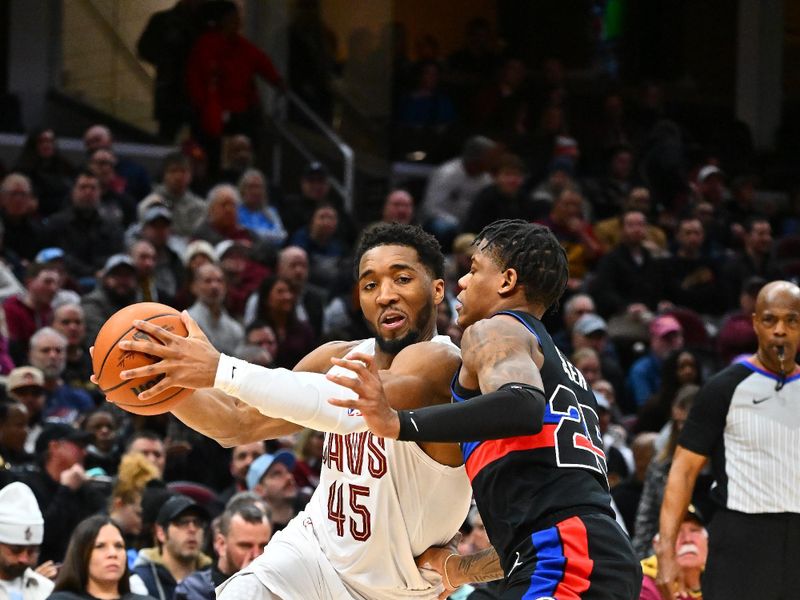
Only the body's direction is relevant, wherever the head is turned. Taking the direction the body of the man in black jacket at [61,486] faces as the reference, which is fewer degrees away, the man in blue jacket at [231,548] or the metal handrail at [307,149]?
the man in blue jacket

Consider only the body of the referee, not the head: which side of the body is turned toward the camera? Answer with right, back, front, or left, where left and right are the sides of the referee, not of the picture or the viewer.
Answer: front

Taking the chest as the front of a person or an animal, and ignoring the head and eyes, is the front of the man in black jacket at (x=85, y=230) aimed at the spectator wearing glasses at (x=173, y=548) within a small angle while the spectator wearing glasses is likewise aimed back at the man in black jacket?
no

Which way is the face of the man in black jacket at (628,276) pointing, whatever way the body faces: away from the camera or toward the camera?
toward the camera

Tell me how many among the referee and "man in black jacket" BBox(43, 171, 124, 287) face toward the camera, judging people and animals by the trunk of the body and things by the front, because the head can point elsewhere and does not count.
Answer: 2

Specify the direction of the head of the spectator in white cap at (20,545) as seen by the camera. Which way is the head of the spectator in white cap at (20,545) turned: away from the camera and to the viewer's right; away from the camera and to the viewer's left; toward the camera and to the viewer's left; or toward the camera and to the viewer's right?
toward the camera and to the viewer's right

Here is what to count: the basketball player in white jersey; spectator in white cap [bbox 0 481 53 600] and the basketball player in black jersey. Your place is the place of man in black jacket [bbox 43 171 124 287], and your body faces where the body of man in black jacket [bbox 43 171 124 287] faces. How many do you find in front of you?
3

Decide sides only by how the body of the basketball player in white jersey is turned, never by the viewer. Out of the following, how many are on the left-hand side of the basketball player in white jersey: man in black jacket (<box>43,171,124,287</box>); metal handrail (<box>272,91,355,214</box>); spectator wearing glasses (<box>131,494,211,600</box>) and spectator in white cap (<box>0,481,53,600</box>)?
0

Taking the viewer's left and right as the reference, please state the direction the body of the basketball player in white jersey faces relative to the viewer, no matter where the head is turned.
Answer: facing the viewer and to the left of the viewer

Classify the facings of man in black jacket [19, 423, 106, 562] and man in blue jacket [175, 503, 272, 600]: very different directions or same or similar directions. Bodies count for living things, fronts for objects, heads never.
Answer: same or similar directions

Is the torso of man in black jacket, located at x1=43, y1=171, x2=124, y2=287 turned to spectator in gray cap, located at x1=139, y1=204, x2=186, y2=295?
no

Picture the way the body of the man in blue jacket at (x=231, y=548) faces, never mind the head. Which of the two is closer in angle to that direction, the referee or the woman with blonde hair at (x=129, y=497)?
the referee

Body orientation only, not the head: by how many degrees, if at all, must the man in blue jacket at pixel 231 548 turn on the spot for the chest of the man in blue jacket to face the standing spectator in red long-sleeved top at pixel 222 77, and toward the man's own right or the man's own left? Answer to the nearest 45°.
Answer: approximately 135° to the man's own left

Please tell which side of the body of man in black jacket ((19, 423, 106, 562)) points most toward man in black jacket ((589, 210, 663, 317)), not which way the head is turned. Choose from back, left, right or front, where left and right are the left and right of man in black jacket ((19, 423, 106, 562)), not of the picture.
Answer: left

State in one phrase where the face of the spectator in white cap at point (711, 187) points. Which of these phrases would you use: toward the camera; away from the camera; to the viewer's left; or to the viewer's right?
toward the camera

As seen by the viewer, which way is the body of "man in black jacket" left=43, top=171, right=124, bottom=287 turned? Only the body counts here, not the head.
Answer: toward the camera
